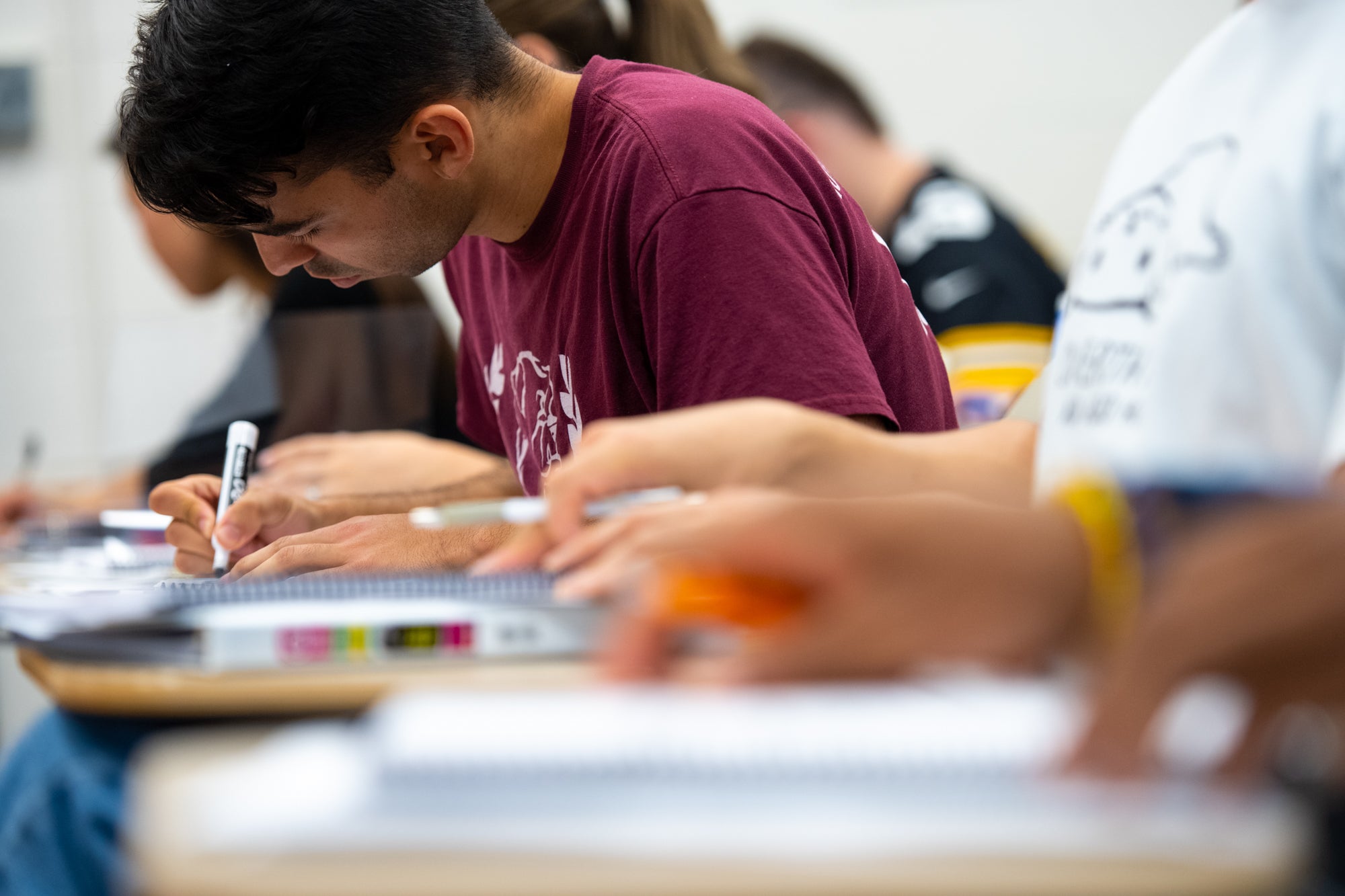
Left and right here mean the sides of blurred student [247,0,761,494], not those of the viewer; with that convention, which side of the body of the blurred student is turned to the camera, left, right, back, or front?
left

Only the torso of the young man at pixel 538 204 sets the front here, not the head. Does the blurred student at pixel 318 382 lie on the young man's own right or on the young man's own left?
on the young man's own right

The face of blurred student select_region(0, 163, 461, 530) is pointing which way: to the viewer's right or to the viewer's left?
to the viewer's left

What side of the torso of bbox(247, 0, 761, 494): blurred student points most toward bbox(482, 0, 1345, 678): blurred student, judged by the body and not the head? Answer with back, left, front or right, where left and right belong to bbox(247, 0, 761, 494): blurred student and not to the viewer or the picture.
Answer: left

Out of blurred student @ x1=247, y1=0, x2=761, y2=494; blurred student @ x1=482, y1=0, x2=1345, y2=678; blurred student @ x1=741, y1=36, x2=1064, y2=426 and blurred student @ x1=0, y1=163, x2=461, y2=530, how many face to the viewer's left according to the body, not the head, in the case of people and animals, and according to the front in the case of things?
4

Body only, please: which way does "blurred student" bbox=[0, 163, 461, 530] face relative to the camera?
to the viewer's left

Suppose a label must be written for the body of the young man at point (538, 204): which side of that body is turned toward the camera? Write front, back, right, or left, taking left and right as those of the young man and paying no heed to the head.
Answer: left

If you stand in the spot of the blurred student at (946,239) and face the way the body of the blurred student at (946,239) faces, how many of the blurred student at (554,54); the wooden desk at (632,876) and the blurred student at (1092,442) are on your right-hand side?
0

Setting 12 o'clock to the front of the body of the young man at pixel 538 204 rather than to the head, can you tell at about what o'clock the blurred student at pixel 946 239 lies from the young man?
The blurred student is roughly at 4 o'clock from the young man.

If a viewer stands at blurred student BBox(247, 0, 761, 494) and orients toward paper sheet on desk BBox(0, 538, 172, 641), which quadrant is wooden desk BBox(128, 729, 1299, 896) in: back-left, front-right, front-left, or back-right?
front-left

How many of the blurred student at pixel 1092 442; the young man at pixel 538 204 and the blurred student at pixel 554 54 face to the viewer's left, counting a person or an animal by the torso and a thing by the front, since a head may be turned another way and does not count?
3

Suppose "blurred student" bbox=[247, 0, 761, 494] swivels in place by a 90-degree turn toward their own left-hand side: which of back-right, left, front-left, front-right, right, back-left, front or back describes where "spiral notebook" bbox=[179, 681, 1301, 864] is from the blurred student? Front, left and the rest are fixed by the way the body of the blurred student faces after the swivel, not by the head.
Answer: front

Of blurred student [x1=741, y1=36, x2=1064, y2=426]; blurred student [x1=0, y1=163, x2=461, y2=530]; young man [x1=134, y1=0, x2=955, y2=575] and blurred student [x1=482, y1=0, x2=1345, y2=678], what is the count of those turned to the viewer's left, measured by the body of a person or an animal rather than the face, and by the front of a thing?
4

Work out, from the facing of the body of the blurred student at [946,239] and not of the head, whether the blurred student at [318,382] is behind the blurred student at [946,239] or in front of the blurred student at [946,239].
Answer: in front

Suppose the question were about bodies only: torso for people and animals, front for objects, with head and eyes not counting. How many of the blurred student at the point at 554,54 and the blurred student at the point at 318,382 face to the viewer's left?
2

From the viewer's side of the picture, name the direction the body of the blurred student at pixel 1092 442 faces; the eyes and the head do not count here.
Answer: to the viewer's left

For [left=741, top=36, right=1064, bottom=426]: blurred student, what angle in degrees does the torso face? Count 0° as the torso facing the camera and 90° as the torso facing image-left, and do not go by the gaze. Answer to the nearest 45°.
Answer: approximately 90°
